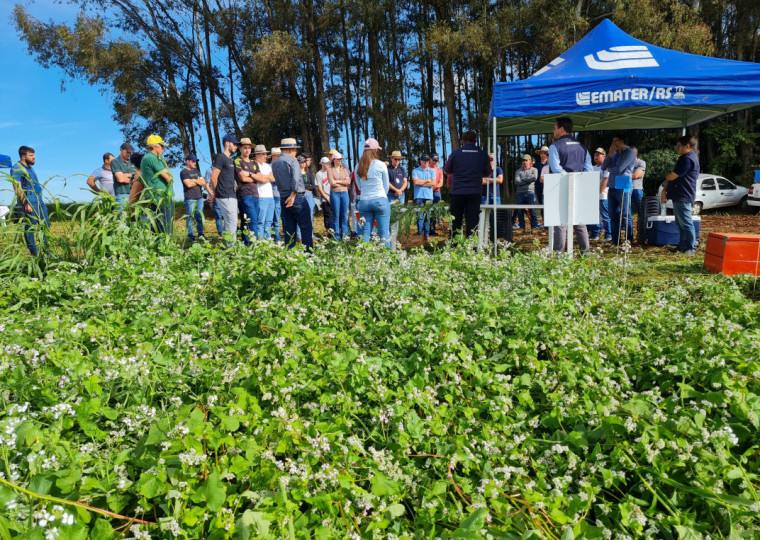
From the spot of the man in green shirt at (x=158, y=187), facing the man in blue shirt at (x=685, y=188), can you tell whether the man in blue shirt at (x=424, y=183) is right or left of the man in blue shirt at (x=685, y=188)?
left

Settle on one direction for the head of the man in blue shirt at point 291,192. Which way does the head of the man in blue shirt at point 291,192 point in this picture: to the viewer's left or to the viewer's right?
to the viewer's right

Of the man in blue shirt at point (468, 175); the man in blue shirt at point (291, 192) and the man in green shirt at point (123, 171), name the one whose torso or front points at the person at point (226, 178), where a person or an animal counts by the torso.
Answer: the man in green shirt

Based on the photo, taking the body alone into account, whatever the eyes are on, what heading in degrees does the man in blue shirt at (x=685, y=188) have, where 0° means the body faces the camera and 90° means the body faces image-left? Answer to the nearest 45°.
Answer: approximately 90°

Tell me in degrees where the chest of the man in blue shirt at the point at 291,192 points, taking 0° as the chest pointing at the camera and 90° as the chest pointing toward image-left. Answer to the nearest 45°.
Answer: approximately 225°

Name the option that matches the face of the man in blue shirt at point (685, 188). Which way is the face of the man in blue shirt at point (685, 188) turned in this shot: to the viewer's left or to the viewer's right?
to the viewer's left

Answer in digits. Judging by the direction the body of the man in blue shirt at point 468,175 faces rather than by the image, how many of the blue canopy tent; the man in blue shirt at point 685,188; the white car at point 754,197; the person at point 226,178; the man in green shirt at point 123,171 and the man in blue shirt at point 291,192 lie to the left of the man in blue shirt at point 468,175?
3
